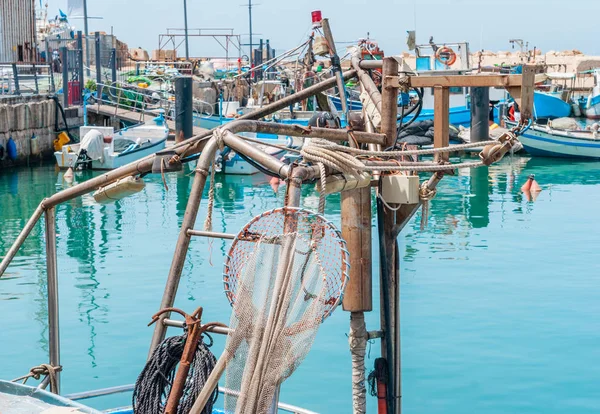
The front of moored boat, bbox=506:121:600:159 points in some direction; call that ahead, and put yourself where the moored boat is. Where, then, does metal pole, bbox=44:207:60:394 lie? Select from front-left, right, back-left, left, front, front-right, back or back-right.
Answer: left

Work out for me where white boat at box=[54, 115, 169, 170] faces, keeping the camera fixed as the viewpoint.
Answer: facing away from the viewer and to the right of the viewer

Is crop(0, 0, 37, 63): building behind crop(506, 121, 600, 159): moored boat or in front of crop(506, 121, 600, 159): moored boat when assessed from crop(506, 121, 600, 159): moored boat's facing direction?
in front

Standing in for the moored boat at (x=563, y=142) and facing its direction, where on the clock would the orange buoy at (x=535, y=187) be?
The orange buoy is roughly at 9 o'clock from the moored boat.

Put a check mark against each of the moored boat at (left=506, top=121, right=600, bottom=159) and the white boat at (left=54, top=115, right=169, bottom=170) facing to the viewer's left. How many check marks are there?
1

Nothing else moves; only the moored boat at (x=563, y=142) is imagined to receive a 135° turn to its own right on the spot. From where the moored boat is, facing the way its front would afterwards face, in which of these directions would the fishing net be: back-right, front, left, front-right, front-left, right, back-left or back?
back-right

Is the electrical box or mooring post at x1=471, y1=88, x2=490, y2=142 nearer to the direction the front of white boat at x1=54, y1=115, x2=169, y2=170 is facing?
the mooring post

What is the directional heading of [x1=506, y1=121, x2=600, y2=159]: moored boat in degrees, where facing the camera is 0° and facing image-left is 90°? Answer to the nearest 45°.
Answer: approximately 90°

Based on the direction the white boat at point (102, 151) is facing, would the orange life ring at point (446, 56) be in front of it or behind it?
in front

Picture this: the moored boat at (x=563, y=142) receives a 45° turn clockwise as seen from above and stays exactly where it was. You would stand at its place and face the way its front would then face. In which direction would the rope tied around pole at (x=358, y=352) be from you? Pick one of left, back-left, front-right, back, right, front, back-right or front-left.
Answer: back-left

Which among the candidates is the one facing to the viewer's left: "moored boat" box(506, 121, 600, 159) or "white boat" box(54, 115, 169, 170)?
the moored boat

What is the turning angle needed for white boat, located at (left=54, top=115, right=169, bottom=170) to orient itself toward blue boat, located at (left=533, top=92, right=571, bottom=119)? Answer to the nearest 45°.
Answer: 0° — it already faces it

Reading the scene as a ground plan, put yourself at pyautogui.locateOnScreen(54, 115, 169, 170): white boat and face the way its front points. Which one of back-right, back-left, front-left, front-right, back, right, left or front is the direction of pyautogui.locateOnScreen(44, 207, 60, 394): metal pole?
back-right

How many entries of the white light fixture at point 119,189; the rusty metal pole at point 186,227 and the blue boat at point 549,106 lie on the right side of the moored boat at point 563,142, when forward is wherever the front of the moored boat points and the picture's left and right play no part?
1

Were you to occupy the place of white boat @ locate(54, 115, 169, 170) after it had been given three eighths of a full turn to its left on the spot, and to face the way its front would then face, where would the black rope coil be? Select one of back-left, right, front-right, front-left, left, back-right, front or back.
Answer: left

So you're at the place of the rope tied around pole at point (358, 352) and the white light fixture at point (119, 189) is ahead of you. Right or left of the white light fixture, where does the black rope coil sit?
left

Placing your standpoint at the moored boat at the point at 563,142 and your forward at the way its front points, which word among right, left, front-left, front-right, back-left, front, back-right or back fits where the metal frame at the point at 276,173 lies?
left

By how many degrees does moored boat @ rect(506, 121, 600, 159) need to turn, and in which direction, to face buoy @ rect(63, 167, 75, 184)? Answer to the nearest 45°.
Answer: approximately 45° to its left
